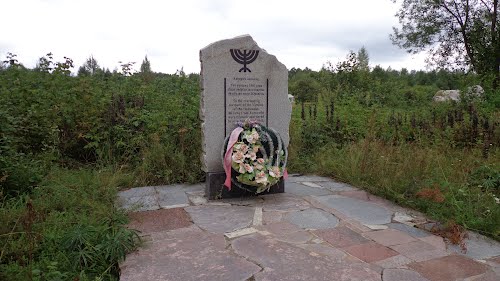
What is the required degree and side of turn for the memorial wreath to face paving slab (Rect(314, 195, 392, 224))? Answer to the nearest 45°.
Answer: approximately 90° to its left

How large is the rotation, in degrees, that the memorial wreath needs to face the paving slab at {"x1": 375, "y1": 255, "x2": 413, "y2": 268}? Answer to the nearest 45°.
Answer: approximately 45° to its left

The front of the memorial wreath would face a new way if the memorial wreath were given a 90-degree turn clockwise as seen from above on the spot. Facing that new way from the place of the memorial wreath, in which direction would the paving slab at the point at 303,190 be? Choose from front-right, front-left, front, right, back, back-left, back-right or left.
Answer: back-right

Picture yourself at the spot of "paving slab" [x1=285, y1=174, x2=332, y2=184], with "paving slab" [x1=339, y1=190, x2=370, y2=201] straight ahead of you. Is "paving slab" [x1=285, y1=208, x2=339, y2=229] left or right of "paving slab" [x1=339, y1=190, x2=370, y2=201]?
right

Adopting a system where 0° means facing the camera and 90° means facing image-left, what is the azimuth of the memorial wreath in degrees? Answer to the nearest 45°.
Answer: approximately 0°

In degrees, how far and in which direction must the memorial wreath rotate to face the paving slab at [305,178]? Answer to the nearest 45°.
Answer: approximately 135° to its left

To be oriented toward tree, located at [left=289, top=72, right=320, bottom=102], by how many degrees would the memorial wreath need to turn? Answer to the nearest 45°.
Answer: approximately 180°

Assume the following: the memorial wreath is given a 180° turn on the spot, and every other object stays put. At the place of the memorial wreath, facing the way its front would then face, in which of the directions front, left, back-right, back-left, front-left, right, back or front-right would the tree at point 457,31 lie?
front-right

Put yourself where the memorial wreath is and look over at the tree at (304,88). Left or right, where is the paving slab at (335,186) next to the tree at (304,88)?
right

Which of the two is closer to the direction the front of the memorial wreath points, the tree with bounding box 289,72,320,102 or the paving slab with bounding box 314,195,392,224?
the paving slab

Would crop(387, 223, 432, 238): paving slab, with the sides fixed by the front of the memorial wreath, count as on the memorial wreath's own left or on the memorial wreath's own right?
on the memorial wreath's own left

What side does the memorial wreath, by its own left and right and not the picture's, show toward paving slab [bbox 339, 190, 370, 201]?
left

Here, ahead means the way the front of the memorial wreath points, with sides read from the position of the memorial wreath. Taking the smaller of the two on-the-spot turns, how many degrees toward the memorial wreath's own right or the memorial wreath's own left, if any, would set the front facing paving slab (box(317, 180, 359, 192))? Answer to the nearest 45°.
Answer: approximately 135° to the memorial wreath's own left
